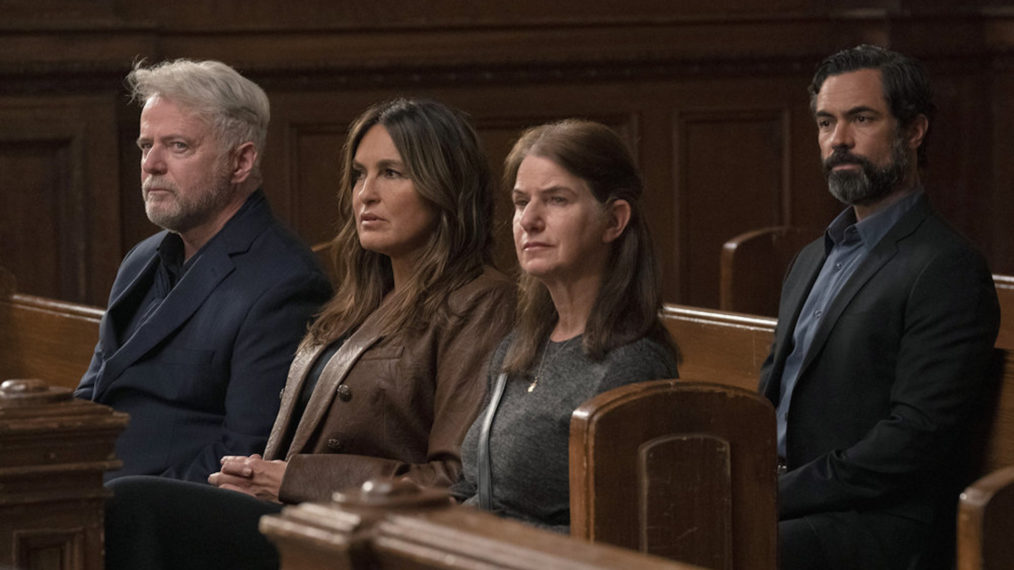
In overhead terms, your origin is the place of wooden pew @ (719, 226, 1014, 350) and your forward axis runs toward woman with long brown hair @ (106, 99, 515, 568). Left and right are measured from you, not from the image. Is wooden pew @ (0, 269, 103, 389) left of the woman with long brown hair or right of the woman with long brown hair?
right

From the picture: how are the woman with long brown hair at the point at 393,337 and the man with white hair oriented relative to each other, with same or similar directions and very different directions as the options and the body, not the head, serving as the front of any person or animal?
same or similar directions

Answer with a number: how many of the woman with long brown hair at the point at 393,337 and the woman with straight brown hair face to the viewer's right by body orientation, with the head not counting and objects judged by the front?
0

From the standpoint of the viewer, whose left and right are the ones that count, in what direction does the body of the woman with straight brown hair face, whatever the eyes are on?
facing the viewer and to the left of the viewer

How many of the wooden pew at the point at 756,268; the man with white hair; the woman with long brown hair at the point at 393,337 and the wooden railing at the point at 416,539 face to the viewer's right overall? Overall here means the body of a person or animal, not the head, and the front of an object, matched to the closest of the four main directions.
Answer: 0

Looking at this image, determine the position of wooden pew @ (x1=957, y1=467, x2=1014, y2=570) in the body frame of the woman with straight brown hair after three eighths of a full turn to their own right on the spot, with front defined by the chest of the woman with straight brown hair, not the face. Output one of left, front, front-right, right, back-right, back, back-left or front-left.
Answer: back-right

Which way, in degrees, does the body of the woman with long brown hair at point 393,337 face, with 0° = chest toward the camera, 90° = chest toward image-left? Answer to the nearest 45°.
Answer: approximately 45°

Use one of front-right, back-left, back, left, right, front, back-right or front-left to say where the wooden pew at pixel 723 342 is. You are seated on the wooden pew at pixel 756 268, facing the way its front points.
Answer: front-left

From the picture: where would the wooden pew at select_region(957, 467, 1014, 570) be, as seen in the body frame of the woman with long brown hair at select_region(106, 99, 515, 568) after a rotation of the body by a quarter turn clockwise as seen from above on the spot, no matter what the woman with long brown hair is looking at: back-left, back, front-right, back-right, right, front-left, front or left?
back

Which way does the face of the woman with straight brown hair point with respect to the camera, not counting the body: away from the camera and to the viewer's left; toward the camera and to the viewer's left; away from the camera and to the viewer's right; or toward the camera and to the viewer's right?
toward the camera and to the viewer's left

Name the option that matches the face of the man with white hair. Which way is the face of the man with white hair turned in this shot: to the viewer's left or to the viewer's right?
to the viewer's left

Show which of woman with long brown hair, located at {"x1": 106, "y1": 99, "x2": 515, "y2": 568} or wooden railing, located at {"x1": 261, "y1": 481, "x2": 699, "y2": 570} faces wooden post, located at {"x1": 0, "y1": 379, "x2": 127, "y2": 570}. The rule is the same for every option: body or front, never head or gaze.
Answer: the woman with long brown hair
